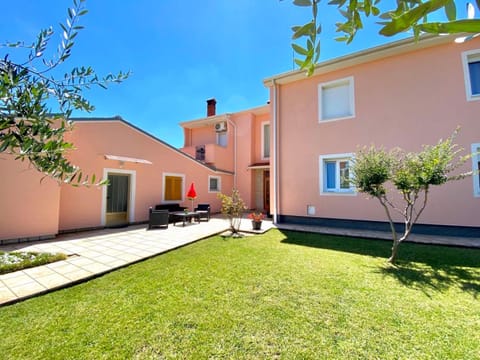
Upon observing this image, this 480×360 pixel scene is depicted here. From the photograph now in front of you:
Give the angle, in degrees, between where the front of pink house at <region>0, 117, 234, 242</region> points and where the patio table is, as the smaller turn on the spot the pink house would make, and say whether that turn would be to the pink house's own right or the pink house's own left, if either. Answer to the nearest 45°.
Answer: approximately 45° to the pink house's own left

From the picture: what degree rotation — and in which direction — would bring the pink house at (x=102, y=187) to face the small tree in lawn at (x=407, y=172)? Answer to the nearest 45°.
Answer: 0° — it already faces it

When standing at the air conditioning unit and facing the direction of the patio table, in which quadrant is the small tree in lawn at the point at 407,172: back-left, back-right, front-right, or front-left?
front-left

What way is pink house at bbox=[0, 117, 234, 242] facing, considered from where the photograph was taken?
facing the viewer and to the right of the viewer
